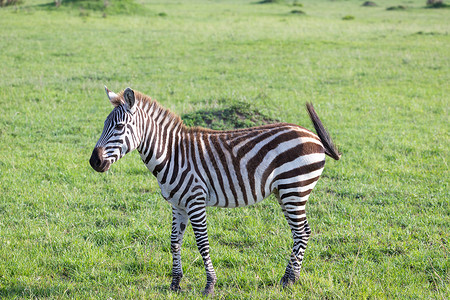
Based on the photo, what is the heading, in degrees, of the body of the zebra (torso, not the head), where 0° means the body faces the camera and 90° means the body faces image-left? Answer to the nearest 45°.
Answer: approximately 90°

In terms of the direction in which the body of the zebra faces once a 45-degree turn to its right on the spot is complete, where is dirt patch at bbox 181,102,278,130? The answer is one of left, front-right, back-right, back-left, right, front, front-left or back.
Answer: front-right
